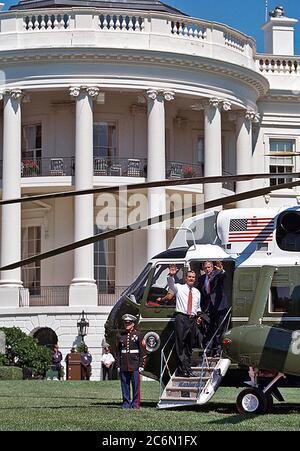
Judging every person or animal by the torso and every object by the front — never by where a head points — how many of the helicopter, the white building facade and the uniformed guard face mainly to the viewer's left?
1

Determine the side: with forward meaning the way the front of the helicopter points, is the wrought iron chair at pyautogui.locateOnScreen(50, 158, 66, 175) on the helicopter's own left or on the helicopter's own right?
on the helicopter's own right

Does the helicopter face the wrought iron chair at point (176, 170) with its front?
no

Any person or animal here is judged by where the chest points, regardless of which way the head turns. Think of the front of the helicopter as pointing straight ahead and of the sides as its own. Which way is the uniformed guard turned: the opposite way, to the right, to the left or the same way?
to the left

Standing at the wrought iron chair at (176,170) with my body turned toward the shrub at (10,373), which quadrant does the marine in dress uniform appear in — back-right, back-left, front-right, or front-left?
front-left

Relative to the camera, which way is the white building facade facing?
toward the camera

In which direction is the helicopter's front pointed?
to the viewer's left

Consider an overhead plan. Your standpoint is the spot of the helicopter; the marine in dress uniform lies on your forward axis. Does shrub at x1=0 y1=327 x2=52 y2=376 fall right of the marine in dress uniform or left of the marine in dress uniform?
right

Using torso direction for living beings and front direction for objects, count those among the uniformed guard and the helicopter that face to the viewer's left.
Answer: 1

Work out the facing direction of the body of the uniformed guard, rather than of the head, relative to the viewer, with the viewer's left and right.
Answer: facing the viewer

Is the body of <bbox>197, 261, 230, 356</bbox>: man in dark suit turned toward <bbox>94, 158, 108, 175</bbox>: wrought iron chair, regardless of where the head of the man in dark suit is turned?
no

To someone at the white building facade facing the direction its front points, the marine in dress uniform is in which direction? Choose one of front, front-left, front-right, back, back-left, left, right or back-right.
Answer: front

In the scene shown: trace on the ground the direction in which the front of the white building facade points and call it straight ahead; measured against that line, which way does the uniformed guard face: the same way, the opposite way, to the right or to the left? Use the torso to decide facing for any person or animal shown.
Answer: the same way

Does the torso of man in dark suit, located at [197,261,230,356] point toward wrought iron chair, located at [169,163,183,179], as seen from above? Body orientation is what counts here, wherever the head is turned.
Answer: no

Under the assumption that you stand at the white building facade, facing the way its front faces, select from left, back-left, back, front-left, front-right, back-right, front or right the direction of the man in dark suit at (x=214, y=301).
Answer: front

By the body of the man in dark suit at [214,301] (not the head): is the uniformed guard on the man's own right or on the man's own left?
on the man's own right
